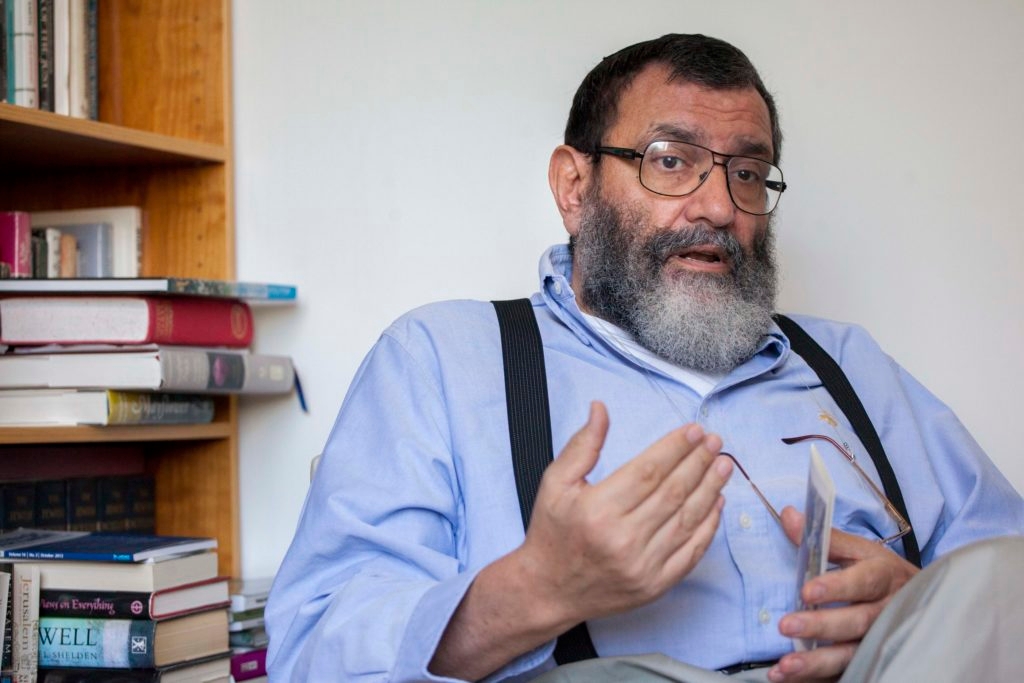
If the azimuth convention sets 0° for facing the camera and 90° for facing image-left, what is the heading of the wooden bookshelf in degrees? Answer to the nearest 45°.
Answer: approximately 315°

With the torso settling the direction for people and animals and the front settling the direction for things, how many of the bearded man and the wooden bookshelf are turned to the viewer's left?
0
